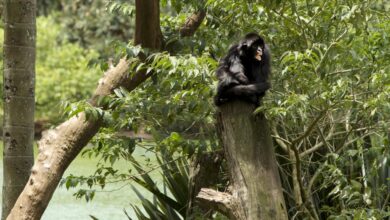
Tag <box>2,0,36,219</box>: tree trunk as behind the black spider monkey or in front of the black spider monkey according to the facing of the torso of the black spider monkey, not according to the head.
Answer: behind

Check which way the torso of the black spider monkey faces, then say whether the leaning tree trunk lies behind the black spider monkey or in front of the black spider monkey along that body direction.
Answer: behind

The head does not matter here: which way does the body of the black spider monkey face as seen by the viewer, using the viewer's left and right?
facing the viewer and to the right of the viewer

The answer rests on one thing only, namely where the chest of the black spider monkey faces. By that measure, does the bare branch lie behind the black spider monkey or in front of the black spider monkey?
behind
